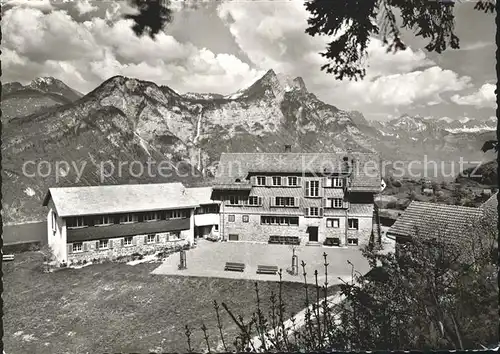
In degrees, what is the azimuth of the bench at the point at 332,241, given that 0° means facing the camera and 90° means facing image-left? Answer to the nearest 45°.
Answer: approximately 0°

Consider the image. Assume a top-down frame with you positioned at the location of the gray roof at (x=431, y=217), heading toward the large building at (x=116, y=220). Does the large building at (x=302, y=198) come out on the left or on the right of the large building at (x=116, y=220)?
right

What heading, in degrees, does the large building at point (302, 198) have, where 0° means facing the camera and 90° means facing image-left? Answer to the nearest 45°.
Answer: approximately 0°

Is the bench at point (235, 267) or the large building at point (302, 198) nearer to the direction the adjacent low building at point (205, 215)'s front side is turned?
the bench

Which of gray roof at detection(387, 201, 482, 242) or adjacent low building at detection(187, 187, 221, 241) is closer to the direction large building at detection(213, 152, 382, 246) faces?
the gray roof
